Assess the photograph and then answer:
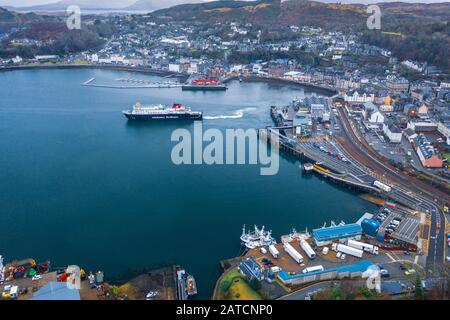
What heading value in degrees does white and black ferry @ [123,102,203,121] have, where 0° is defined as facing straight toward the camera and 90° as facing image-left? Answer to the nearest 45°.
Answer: approximately 90°

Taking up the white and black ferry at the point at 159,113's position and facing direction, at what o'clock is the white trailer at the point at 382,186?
The white trailer is roughly at 8 o'clock from the white and black ferry.

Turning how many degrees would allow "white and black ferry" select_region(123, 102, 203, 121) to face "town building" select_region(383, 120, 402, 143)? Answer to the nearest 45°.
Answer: approximately 135° to its left

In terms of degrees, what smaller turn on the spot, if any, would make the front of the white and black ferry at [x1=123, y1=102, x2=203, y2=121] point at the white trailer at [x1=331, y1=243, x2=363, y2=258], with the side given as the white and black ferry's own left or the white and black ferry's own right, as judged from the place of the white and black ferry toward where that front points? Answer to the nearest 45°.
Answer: approximately 90° to the white and black ferry's own left

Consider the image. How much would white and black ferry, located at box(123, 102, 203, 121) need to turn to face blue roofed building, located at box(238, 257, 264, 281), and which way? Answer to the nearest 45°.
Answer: approximately 90° to its left

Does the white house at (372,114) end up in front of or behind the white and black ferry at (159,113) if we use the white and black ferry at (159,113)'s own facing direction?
behind

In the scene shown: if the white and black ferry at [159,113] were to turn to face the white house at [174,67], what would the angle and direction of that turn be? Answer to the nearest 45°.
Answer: approximately 90° to its right
